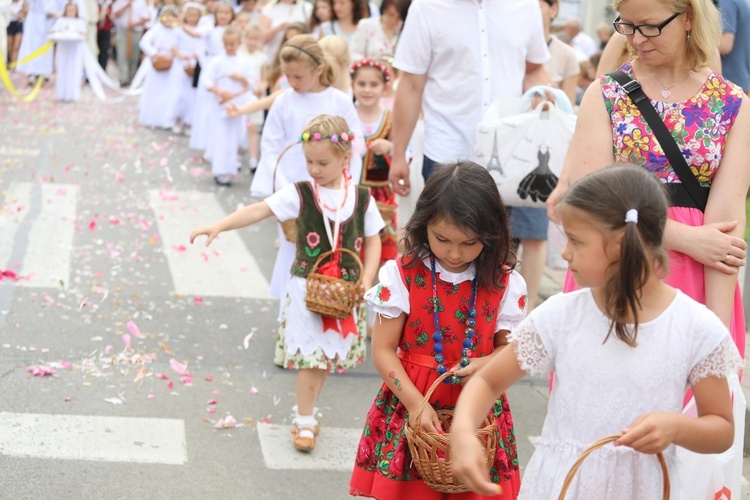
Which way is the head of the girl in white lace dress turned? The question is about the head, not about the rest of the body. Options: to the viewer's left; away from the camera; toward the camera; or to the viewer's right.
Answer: to the viewer's left

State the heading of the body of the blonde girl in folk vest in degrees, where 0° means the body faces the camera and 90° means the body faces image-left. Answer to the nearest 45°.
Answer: approximately 0°

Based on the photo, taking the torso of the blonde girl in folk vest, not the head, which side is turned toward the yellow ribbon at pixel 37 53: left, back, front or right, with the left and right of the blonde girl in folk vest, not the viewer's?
back

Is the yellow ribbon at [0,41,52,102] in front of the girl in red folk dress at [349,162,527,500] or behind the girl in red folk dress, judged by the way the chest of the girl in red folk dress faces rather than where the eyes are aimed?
behind

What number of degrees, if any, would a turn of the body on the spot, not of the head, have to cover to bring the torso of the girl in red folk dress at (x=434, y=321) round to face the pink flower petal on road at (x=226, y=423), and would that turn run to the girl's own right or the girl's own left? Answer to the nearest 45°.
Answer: approximately 135° to the girl's own right
